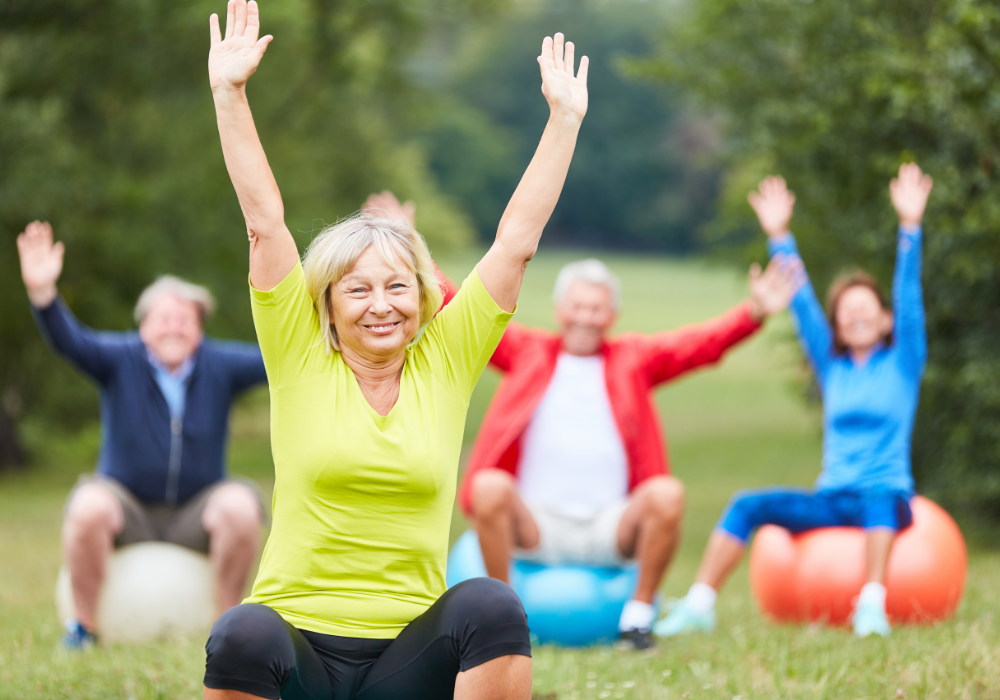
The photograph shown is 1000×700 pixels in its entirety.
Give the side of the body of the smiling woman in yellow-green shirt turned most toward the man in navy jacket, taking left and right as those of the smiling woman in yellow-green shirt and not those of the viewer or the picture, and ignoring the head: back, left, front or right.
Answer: back

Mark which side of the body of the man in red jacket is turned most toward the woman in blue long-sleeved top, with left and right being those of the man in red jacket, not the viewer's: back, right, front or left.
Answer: left

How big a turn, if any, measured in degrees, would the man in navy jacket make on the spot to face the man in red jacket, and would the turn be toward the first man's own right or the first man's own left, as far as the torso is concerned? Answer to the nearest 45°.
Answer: approximately 90° to the first man's own left

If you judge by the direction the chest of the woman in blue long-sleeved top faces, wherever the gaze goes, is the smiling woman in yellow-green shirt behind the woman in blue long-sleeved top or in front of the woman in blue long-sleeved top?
in front

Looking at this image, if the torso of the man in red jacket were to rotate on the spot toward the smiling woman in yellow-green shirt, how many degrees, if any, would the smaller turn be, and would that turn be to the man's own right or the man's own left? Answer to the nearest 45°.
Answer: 0° — they already face them

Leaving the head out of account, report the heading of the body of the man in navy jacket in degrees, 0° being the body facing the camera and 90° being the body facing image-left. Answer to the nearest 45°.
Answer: approximately 0°

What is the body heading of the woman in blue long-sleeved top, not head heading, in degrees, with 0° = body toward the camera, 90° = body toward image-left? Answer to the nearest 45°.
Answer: approximately 0°

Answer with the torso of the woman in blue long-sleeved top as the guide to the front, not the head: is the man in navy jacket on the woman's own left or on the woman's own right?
on the woman's own right

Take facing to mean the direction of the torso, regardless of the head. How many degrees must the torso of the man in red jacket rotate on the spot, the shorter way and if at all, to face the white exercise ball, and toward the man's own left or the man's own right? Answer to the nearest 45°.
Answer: approximately 90° to the man's own right
